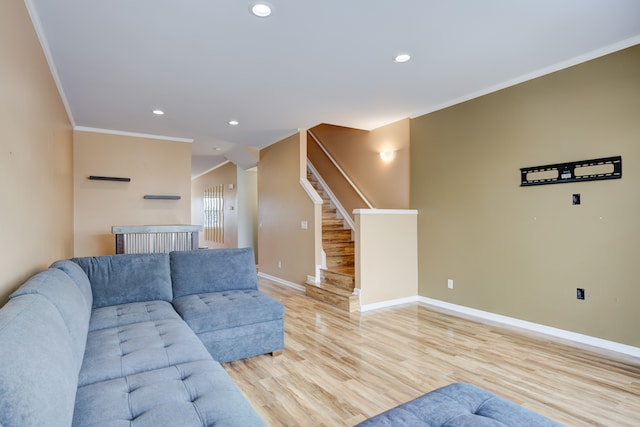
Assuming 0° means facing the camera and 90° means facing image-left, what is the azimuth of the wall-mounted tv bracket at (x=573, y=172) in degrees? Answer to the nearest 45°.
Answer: approximately 45°

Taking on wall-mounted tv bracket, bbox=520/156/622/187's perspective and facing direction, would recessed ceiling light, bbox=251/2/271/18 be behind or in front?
in front

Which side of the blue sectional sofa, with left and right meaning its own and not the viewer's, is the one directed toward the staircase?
left

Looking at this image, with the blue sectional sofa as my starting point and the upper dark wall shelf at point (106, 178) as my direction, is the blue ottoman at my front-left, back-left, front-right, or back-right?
back-right

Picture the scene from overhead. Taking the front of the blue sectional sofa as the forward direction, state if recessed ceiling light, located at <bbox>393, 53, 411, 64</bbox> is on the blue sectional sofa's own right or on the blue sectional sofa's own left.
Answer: on the blue sectional sofa's own left

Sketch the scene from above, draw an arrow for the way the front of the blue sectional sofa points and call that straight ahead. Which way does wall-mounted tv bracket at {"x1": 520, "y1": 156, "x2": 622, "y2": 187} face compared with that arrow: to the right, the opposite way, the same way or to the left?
the opposite way

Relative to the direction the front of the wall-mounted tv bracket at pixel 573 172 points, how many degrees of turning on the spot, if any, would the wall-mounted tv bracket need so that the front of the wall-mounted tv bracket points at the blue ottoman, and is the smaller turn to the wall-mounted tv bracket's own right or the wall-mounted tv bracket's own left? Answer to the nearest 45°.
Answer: approximately 45° to the wall-mounted tv bracket's own left

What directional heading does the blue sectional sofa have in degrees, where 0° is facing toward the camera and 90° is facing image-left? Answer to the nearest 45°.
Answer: approximately 315°

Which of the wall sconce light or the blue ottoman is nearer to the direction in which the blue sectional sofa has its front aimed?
the blue ottoman

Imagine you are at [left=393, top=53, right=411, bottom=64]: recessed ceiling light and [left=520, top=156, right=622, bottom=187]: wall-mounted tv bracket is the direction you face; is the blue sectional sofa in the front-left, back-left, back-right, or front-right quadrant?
back-right

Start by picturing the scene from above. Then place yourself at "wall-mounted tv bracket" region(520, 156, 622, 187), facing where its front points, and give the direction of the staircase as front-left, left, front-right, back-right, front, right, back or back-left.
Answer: front-right

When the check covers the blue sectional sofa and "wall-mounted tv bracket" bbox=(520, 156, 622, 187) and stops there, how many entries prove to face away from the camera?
0
